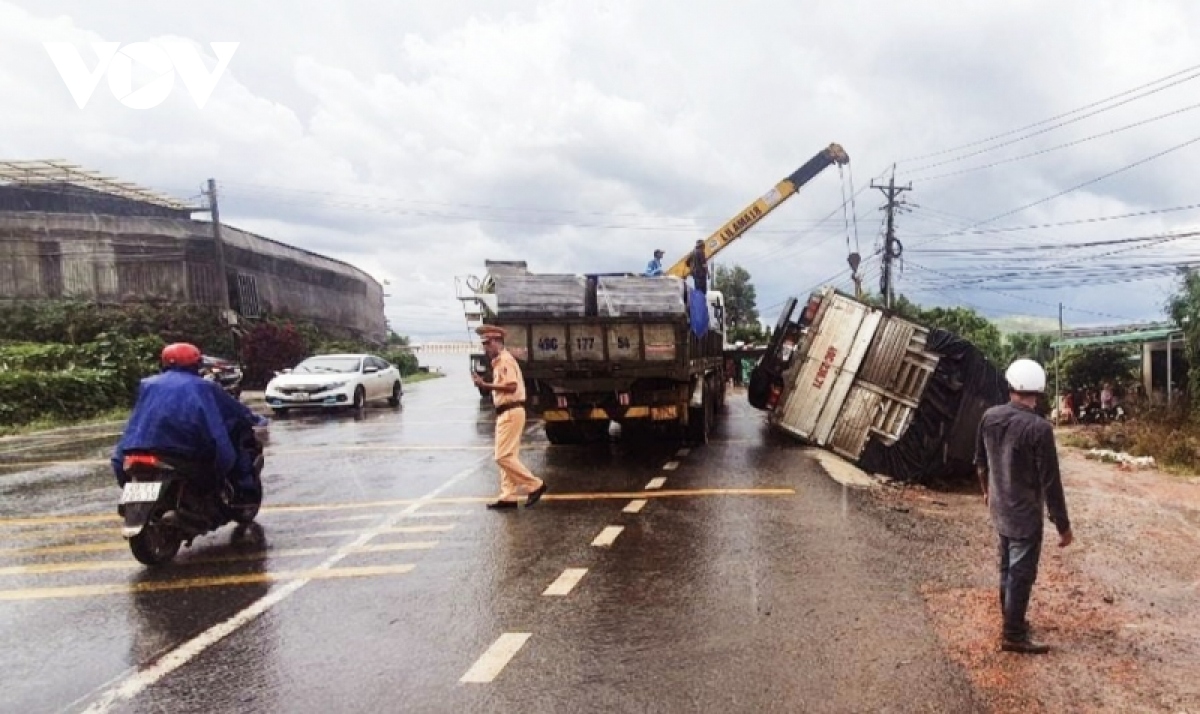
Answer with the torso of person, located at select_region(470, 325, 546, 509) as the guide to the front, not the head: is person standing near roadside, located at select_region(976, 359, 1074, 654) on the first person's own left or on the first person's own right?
on the first person's own left

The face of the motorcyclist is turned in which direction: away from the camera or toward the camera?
away from the camera

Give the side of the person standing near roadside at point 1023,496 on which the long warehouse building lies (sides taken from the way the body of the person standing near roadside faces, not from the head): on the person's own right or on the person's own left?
on the person's own left

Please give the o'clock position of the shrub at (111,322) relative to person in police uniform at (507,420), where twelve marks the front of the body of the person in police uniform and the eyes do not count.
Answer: The shrub is roughly at 2 o'clock from the person in police uniform.
